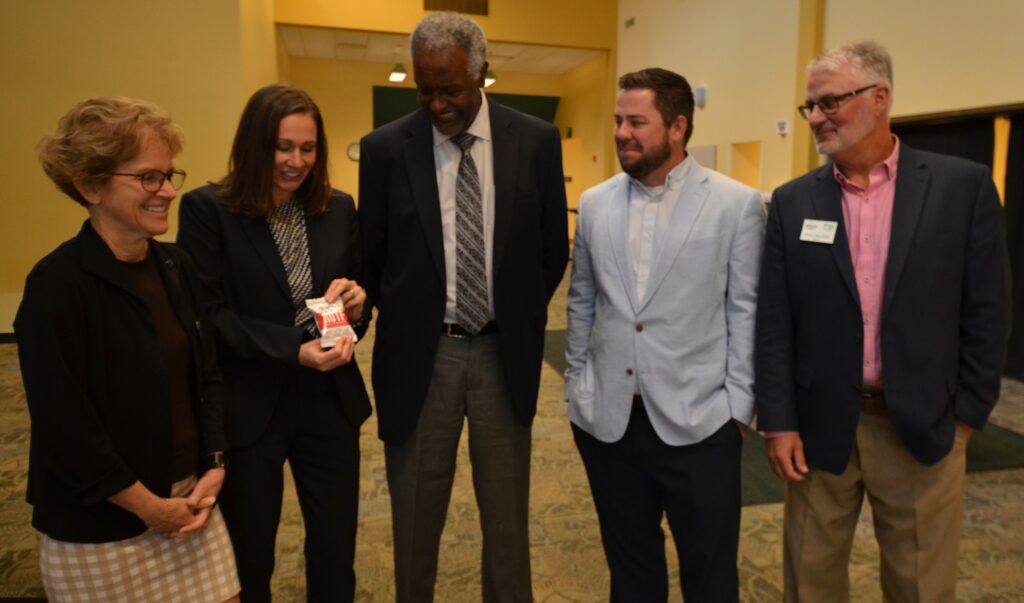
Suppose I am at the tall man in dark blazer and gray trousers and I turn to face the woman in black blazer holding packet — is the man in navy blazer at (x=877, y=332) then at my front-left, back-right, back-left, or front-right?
back-left

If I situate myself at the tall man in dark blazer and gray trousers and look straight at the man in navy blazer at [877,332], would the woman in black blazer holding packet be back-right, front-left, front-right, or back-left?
back-right

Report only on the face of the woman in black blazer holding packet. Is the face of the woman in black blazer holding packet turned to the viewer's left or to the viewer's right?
to the viewer's right

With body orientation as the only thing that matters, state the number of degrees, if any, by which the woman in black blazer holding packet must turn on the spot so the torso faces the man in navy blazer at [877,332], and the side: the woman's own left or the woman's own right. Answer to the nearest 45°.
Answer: approximately 45° to the woman's own left

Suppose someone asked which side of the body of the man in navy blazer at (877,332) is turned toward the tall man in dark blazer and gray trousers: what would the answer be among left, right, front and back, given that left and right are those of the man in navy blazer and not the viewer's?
right

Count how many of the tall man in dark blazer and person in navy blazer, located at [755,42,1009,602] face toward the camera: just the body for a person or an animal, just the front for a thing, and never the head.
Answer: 2

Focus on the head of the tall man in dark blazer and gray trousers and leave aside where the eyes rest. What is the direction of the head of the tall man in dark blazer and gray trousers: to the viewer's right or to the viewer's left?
to the viewer's left

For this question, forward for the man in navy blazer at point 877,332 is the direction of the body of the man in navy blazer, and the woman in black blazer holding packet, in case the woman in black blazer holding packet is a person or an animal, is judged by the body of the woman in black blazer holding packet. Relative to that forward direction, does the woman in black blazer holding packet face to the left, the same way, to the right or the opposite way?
to the left

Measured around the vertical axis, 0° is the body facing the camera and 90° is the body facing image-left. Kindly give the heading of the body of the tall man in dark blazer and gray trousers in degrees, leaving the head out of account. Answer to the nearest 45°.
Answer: approximately 0°

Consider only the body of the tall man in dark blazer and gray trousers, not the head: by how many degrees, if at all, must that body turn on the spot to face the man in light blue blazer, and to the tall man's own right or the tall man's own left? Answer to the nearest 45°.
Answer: approximately 90° to the tall man's own left

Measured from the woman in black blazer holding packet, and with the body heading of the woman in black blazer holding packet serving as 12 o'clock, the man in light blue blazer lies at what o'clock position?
The man in light blue blazer is roughly at 11 o'clock from the woman in black blazer holding packet.
